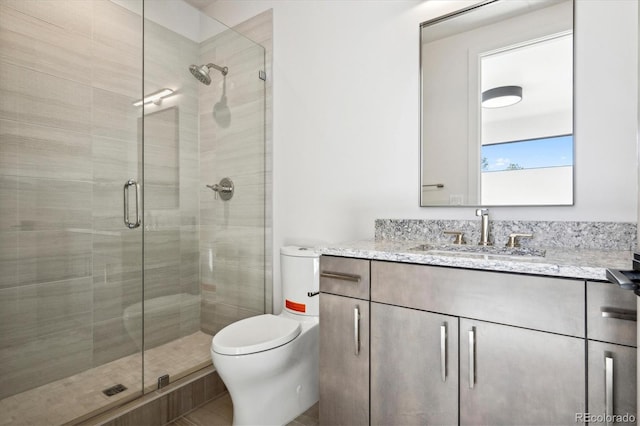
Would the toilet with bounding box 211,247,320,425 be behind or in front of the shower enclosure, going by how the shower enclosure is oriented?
in front

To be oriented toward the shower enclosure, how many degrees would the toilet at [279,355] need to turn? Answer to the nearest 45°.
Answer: approximately 90° to its right

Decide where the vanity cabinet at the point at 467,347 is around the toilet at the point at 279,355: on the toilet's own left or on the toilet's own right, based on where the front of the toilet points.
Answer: on the toilet's own left

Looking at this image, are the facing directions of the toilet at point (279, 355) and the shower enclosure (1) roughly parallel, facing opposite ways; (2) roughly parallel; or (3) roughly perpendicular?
roughly perpendicular

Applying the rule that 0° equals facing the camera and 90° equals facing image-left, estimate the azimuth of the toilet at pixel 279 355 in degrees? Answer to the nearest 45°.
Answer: approximately 45°

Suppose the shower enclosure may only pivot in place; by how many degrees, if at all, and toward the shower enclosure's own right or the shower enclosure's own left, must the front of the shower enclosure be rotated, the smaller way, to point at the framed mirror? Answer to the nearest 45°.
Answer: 0° — it already faces it

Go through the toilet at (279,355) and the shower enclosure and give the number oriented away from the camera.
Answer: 0

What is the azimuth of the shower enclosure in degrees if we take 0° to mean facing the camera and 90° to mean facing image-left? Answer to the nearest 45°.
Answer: approximately 315°
